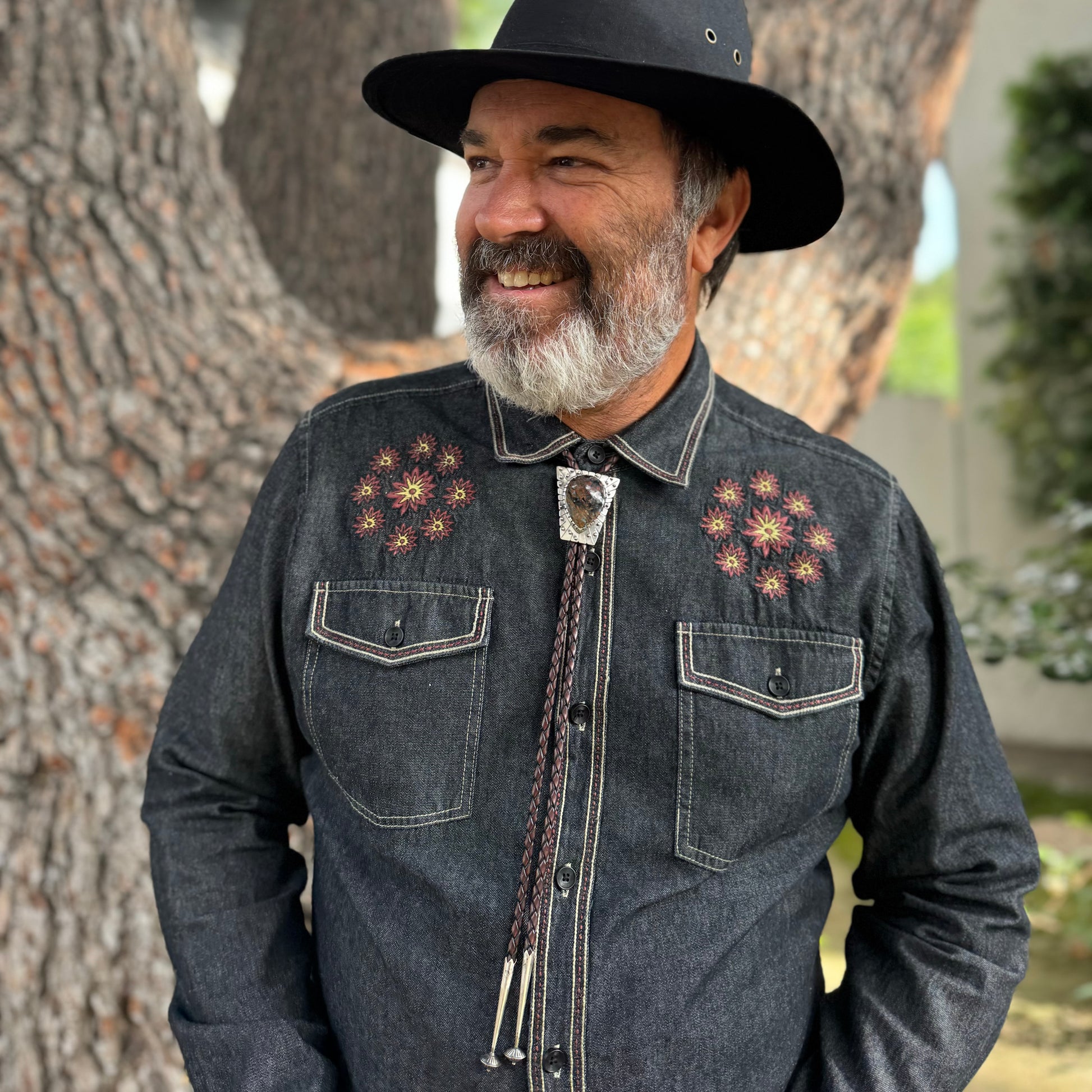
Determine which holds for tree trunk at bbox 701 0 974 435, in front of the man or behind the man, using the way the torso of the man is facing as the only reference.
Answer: behind

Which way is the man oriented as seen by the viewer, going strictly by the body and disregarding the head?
toward the camera

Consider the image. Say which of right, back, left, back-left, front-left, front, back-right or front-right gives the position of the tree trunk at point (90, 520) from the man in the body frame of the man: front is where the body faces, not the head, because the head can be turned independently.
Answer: back-right

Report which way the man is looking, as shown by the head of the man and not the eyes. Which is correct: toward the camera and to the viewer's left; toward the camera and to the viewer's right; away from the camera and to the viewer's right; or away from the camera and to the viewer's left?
toward the camera and to the viewer's left
